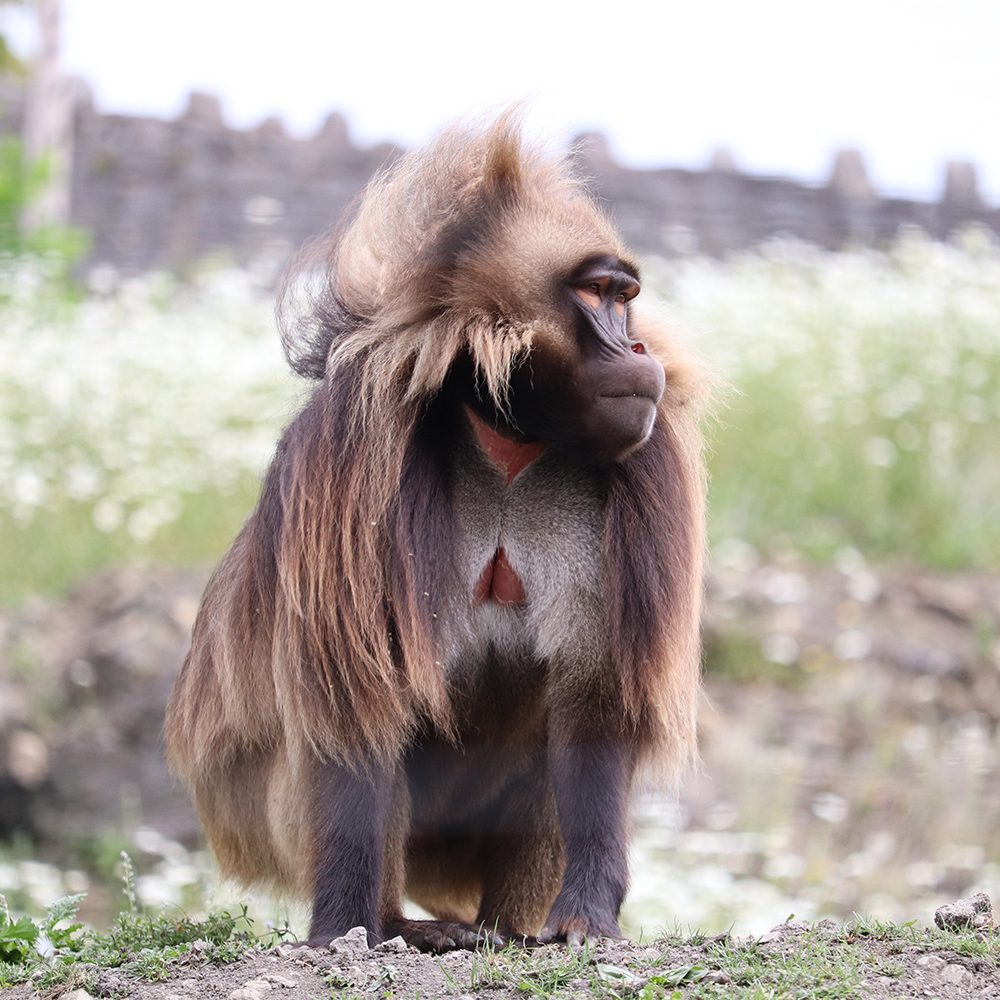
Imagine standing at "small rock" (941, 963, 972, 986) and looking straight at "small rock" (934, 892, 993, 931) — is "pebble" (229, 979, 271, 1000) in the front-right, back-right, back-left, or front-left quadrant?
back-left

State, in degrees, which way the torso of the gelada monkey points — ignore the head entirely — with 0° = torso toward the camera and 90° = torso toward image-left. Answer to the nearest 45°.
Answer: approximately 315°
